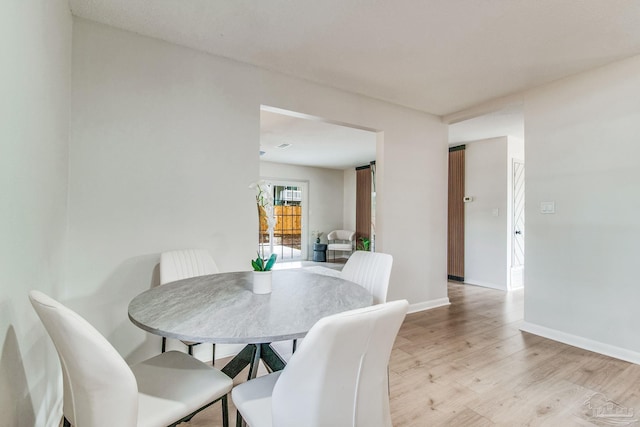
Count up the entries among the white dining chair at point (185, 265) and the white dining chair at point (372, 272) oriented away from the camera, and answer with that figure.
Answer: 0

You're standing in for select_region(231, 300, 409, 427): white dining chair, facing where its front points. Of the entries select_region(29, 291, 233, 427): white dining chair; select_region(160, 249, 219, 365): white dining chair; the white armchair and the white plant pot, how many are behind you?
0

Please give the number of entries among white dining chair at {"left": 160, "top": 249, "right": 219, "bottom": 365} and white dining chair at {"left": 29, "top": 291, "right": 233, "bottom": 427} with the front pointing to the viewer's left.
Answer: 0

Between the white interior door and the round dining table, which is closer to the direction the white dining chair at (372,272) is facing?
the round dining table

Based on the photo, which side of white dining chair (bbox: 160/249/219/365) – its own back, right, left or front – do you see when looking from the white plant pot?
front

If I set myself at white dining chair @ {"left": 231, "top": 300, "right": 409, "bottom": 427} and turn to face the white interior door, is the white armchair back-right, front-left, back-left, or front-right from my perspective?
front-left

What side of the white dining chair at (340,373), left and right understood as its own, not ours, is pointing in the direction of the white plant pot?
front

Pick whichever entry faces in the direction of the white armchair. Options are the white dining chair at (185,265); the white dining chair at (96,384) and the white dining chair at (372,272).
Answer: the white dining chair at (96,384)

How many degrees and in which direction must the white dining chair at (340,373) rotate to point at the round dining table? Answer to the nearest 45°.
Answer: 0° — it already faces it

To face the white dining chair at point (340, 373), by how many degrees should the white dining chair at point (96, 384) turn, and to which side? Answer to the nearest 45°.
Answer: approximately 90° to its right

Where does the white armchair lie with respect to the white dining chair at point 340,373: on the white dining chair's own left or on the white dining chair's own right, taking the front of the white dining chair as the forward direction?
on the white dining chair's own right

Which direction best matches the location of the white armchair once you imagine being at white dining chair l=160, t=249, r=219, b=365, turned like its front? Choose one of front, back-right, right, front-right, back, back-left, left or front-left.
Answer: left

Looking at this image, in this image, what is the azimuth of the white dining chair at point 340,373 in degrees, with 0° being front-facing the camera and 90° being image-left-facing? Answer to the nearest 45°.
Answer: approximately 135°

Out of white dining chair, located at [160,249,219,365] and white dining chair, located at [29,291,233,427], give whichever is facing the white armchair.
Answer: white dining chair, located at [29,291,233,427]

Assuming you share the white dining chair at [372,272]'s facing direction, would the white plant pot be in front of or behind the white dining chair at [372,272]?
in front

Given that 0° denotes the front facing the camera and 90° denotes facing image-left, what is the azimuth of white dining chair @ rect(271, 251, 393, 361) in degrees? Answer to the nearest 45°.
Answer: approximately 45°

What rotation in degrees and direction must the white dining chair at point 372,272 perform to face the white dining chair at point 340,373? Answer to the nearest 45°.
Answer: approximately 45° to its left

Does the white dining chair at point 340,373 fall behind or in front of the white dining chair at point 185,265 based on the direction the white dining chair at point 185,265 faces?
in front

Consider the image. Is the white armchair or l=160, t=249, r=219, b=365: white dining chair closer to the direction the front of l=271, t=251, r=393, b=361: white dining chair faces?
the white dining chair

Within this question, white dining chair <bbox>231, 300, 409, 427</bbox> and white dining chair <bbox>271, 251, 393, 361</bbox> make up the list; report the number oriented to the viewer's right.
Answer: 0

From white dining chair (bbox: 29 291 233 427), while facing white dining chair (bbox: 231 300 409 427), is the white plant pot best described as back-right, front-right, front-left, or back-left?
front-left

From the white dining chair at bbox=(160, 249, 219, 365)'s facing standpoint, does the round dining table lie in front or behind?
in front
